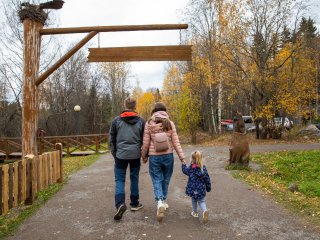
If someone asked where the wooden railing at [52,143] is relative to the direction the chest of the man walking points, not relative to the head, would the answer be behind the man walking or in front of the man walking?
in front

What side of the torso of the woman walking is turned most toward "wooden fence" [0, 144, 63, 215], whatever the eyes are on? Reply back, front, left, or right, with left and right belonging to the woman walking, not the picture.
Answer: left

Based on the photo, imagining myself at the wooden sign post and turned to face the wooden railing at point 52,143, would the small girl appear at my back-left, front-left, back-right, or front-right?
back-right

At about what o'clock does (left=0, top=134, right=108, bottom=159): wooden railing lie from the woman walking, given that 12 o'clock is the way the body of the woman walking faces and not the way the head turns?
The wooden railing is roughly at 11 o'clock from the woman walking.

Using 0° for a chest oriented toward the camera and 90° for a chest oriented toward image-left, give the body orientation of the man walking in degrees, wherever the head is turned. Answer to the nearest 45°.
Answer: approximately 180°

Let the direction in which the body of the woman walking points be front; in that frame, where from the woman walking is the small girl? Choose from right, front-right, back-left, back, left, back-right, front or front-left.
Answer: right

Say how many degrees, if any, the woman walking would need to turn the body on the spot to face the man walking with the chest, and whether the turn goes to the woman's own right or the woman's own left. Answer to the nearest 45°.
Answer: approximately 90° to the woman's own left

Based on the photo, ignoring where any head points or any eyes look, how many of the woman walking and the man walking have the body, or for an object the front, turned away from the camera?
2

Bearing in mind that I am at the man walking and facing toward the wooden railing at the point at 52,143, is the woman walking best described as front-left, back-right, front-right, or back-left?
back-right

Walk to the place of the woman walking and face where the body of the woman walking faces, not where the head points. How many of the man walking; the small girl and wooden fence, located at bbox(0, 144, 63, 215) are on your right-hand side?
1

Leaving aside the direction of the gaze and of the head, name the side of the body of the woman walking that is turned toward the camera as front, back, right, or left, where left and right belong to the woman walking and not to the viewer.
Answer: back

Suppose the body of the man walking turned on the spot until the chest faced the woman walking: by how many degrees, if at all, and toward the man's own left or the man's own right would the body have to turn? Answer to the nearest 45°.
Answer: approximately 90° to the man's own right
